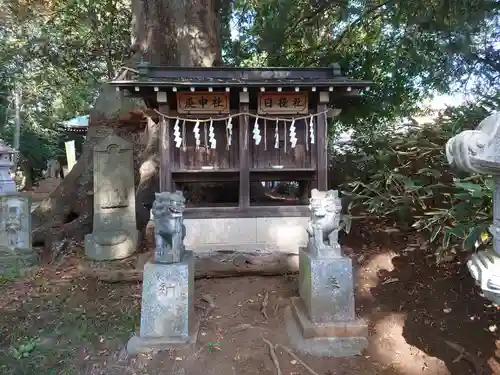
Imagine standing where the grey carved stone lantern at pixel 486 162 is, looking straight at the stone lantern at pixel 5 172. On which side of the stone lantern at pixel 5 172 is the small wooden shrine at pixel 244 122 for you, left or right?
right

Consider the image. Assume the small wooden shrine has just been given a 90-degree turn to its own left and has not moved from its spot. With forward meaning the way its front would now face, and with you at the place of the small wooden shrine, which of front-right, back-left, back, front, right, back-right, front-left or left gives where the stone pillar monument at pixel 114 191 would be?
back

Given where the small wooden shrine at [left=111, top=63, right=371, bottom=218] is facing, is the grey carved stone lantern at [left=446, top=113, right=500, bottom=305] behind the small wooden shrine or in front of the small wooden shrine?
in front

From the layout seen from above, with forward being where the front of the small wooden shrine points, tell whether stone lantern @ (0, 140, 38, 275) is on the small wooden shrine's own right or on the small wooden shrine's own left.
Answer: on the small wooden shrine's own right

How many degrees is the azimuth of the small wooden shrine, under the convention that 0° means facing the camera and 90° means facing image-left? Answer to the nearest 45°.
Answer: approximately 0°
